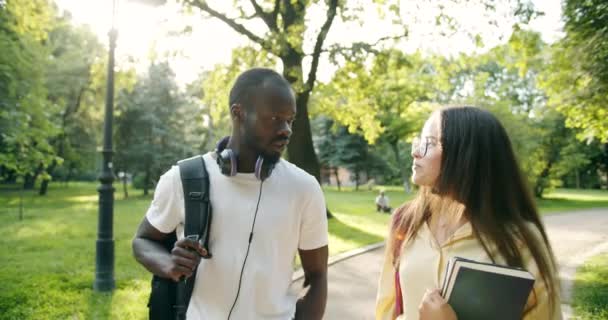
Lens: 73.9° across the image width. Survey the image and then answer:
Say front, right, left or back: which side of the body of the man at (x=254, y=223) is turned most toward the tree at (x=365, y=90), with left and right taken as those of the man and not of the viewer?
back

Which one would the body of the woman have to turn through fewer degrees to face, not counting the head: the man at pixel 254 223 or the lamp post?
the man

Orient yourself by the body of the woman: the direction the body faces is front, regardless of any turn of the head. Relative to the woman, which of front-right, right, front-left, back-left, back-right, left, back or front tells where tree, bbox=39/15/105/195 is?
right

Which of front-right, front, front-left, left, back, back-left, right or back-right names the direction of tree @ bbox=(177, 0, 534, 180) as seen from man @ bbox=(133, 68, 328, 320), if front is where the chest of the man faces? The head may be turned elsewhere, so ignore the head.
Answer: back

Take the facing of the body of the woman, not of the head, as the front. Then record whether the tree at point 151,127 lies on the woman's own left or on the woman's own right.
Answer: on the woman's own right

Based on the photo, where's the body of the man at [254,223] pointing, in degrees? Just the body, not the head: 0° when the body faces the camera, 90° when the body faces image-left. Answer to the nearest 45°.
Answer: approximately 0°

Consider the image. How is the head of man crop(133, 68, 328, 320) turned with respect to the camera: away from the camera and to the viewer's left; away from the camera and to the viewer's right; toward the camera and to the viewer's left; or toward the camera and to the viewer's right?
toward the camera and to the viewer's right

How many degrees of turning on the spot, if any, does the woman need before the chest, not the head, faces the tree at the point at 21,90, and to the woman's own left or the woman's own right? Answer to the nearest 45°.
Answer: approximately 90° to the woman's own right

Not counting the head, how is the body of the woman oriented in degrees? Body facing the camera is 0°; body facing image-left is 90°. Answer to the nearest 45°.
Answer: approximately 45°

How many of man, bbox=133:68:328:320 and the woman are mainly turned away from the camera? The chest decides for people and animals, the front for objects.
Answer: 0

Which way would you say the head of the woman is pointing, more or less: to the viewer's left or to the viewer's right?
to the viewer's left
